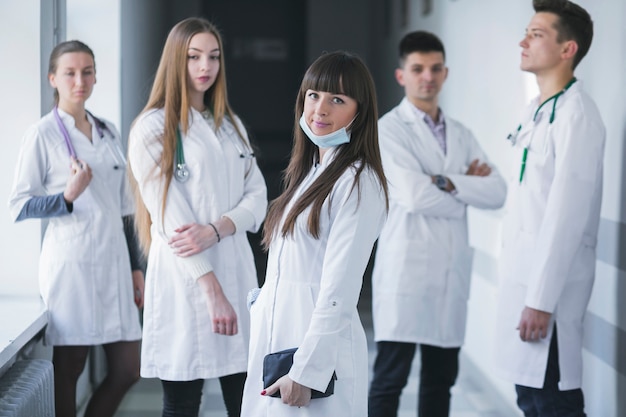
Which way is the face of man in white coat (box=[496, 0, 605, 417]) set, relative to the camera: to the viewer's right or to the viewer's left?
to the viewer's left

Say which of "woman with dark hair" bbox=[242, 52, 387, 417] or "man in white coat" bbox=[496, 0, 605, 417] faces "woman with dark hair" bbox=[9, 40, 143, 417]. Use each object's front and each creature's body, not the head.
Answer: the man in white coat

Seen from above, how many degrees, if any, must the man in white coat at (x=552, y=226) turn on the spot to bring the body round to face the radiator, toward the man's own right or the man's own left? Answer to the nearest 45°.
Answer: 0° — they already face it

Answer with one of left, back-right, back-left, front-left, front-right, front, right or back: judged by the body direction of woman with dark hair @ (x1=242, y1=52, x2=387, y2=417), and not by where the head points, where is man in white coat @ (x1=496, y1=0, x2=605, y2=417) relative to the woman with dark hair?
back

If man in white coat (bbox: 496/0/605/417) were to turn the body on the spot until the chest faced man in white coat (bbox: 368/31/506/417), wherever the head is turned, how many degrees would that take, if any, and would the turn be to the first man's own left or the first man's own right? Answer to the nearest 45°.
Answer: approximately 45° to the first man's own right

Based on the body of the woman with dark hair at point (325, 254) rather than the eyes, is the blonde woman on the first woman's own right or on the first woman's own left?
on the first woman's own right

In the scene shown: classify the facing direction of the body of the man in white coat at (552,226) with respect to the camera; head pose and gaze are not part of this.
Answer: to the viewer's left

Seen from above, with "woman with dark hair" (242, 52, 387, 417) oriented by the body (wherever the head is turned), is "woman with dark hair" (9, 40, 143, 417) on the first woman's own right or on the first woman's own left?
on the first woman's own right

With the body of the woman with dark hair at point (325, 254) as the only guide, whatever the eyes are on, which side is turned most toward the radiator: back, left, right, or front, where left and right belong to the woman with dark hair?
right

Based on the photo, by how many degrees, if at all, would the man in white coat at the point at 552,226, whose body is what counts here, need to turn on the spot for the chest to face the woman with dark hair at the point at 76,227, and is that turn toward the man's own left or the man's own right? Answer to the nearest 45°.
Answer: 0° — they already face them
